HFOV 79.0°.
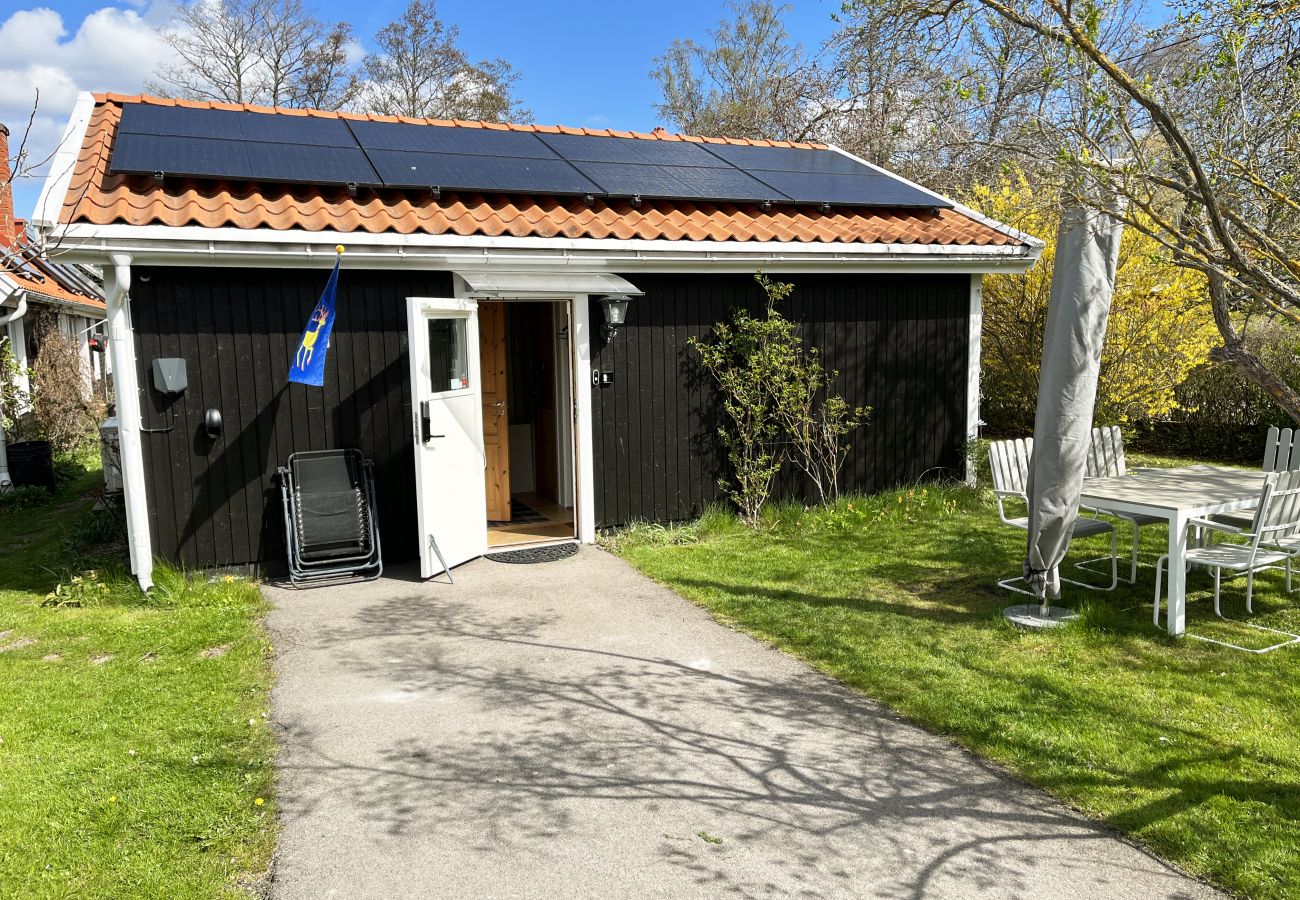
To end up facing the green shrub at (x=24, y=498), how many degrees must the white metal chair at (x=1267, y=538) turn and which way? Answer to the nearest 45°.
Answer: approximately 45° to its left

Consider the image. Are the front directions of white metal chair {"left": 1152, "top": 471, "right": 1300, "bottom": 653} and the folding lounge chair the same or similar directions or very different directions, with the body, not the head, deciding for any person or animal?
very different directions

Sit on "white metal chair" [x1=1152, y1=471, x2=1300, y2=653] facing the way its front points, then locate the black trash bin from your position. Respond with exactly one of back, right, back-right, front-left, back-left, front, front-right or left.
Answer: front-left

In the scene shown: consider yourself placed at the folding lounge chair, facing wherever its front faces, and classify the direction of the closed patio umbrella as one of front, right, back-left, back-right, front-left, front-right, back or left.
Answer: front-left

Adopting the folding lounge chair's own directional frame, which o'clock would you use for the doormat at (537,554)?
The doormat is roughly at 9 o'clock from the folding lounge chair.

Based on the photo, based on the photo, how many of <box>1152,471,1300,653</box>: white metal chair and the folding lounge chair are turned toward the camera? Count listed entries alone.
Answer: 1

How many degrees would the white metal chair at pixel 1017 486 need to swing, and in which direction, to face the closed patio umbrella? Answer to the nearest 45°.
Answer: approximately 45° to its right

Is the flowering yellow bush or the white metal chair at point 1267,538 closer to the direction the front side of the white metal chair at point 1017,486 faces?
the white metal chair

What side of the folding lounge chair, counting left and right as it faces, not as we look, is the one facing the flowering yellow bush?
left

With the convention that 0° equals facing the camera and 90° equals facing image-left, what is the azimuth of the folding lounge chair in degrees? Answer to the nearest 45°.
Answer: approximately 0°

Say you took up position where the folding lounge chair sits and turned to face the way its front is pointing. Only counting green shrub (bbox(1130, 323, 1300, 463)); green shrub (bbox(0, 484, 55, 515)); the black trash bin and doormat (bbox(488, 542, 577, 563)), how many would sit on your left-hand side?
2
